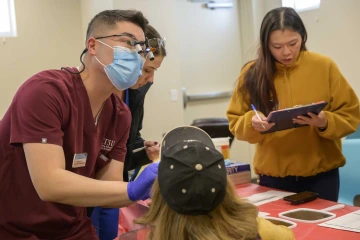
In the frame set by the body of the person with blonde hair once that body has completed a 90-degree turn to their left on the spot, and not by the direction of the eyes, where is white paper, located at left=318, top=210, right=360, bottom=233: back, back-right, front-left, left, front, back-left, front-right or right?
back-right

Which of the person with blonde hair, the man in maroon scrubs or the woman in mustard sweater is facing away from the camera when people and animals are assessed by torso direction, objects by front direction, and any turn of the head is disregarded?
the person with blonde hair

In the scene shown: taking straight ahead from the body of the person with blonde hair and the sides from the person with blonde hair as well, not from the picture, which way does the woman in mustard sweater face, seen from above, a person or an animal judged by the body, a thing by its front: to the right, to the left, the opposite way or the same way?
the opposite way

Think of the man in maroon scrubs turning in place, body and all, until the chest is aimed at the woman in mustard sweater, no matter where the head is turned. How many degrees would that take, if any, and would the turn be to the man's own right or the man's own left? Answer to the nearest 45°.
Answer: approximately 90° to the man's own left

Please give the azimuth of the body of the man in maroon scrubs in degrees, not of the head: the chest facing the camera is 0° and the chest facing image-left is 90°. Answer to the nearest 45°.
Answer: approximately 315°

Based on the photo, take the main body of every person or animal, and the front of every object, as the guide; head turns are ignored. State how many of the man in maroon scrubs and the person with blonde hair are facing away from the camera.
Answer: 1

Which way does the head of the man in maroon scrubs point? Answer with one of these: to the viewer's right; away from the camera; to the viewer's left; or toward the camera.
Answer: to the viewer's right

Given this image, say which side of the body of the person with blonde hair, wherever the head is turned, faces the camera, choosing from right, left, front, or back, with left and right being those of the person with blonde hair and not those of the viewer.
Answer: back

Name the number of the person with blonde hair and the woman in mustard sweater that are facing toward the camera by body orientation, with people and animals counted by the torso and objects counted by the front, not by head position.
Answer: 1
